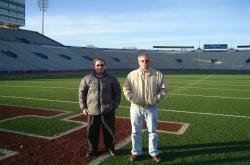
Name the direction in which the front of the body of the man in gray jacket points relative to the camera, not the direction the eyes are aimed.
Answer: toward the camera

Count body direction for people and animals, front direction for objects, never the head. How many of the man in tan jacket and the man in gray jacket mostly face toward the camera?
2

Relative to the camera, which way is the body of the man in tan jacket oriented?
toward the camera

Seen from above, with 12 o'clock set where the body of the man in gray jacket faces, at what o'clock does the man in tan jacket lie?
The man in tan jacket is roughly at 10 o'clock from the man in gray jacket.

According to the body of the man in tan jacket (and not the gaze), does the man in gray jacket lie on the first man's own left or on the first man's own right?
on the first man's own right

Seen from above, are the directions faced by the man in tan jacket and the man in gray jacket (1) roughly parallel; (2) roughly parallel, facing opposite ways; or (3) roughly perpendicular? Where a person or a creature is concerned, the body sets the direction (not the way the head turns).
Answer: roughly parallel
